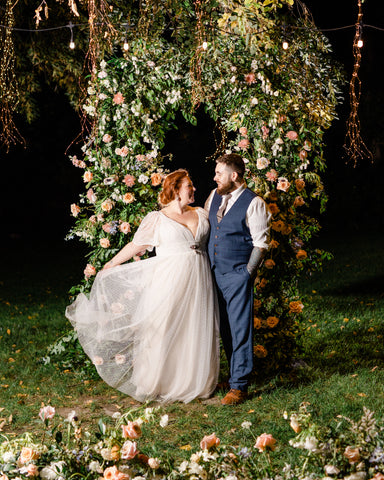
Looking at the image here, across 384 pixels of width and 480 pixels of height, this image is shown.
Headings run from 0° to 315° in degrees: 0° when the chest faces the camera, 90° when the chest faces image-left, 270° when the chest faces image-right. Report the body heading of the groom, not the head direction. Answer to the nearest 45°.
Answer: approximately 45°

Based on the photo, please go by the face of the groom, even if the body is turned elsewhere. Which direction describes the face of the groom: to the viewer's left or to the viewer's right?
to the viewer's left

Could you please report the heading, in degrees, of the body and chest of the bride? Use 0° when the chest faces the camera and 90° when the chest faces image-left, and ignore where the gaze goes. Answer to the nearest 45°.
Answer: approximately 315°

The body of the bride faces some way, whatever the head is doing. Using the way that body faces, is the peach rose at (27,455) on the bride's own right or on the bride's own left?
on the bride's own right
